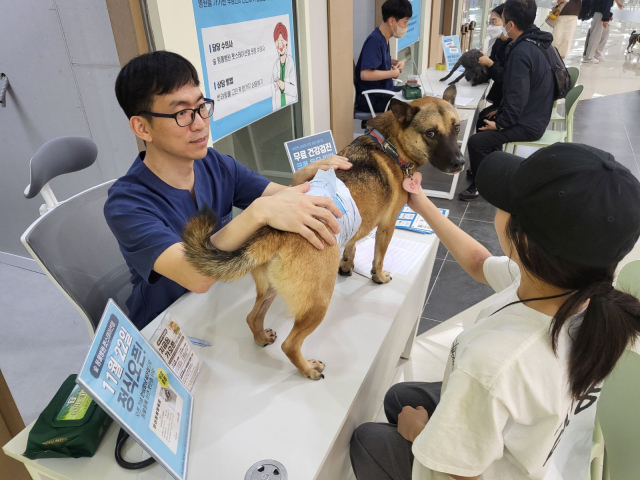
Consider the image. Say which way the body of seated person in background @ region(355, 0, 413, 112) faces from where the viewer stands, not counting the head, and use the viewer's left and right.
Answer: facing to the right of the viewer

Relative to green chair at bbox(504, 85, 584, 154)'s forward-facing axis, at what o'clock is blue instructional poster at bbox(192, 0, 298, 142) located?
The blue instructional poster is roughly at 10 o'clock from the green chair.

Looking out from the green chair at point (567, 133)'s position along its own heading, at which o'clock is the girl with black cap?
The girl with black cap is roughly at 9 o'clock from the green chair.

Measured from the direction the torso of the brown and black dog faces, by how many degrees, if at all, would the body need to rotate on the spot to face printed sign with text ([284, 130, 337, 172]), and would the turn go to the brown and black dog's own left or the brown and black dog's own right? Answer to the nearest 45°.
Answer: approximately 45° to the brown and black dog's own left

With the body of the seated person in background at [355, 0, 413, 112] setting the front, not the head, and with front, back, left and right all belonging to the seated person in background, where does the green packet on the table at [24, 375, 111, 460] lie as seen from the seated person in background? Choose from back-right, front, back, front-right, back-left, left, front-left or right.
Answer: right

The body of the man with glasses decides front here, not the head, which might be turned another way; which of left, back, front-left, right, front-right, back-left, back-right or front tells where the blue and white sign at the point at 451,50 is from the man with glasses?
left

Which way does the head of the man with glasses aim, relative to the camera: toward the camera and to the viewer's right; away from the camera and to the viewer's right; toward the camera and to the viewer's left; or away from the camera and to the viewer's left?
toward the camera and to the viewer's right

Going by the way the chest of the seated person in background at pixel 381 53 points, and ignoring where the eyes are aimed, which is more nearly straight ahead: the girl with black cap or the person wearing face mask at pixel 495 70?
the person wearing face mask

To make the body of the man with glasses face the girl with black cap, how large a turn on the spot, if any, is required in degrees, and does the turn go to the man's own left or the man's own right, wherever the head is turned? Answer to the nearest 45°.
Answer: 0° — they already face them

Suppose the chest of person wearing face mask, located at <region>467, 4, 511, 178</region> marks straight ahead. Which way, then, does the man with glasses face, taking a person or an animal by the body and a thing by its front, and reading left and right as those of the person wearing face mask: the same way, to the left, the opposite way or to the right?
the opposite way

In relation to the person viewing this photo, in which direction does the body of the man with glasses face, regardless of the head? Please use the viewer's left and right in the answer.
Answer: facing the viewer and to the right of the viewer

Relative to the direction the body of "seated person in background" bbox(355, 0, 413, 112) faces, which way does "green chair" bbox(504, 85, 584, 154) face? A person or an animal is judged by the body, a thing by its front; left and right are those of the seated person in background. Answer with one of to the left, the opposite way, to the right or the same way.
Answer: the opposite way

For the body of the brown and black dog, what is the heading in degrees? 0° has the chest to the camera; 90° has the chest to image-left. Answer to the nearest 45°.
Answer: approximately 225°

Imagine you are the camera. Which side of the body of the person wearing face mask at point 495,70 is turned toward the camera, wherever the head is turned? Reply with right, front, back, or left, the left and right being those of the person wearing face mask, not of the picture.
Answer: left

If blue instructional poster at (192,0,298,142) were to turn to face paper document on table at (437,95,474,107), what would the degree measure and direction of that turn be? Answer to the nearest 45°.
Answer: approximately 90° to its left

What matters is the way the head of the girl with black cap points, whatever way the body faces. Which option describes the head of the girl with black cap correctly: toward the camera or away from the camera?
away from the camera

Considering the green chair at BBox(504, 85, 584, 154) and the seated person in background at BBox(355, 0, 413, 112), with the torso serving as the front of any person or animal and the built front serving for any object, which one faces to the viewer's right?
the seated person in background
